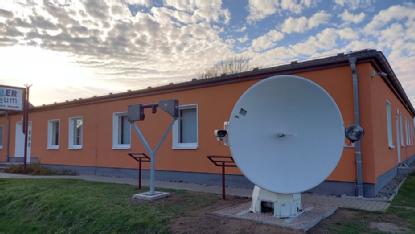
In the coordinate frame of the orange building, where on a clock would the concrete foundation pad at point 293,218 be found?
The concrete foundation pad is roughly at 10 o'clock from the orange building.

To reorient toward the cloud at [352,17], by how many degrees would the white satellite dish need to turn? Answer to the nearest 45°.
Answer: approximately 135° to its left

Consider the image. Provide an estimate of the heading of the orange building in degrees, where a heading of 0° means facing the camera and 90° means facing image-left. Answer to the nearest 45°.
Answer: approximately 45°

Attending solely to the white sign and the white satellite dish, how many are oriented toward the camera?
2

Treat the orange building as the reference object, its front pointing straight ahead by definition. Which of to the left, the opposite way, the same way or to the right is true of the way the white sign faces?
to the left

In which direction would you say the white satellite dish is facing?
toward the camera

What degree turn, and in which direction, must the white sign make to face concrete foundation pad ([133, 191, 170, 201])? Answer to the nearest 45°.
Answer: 0° — it already faces it

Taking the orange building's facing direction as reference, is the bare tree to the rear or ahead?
to the rear

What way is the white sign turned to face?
toward the camera
